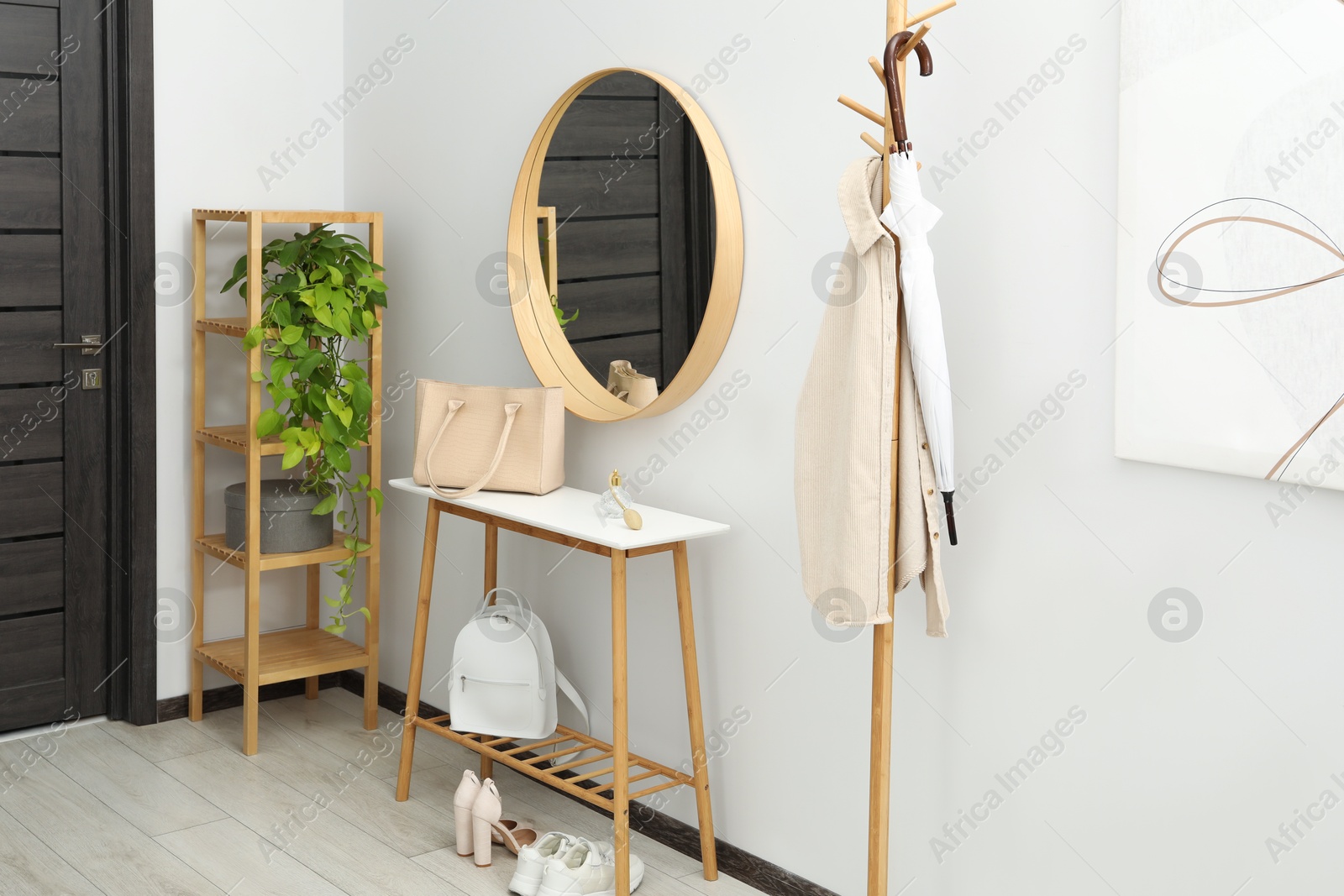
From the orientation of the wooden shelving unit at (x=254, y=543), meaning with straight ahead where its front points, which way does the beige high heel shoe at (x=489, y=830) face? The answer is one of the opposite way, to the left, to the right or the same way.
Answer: to the left

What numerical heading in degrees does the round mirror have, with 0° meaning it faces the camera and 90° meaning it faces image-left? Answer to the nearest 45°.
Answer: approximately 45°

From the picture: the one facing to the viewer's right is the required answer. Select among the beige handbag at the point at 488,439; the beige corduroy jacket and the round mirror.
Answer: the beige corduroy jacket

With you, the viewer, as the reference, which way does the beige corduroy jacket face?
facing to the right of the viewer

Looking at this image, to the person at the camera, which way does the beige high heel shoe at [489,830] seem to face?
facing away from the viewer and to the right of the viewer

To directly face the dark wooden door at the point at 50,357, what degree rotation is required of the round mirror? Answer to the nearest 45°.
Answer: approximately 45° to its right

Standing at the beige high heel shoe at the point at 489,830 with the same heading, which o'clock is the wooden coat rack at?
The wooden coat rack is roughly at 3 o'clock from the beige high heel shoe.

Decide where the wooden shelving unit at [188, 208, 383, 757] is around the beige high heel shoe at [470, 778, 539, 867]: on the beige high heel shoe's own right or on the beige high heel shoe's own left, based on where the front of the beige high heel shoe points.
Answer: on the beige high heel shoe's own left
